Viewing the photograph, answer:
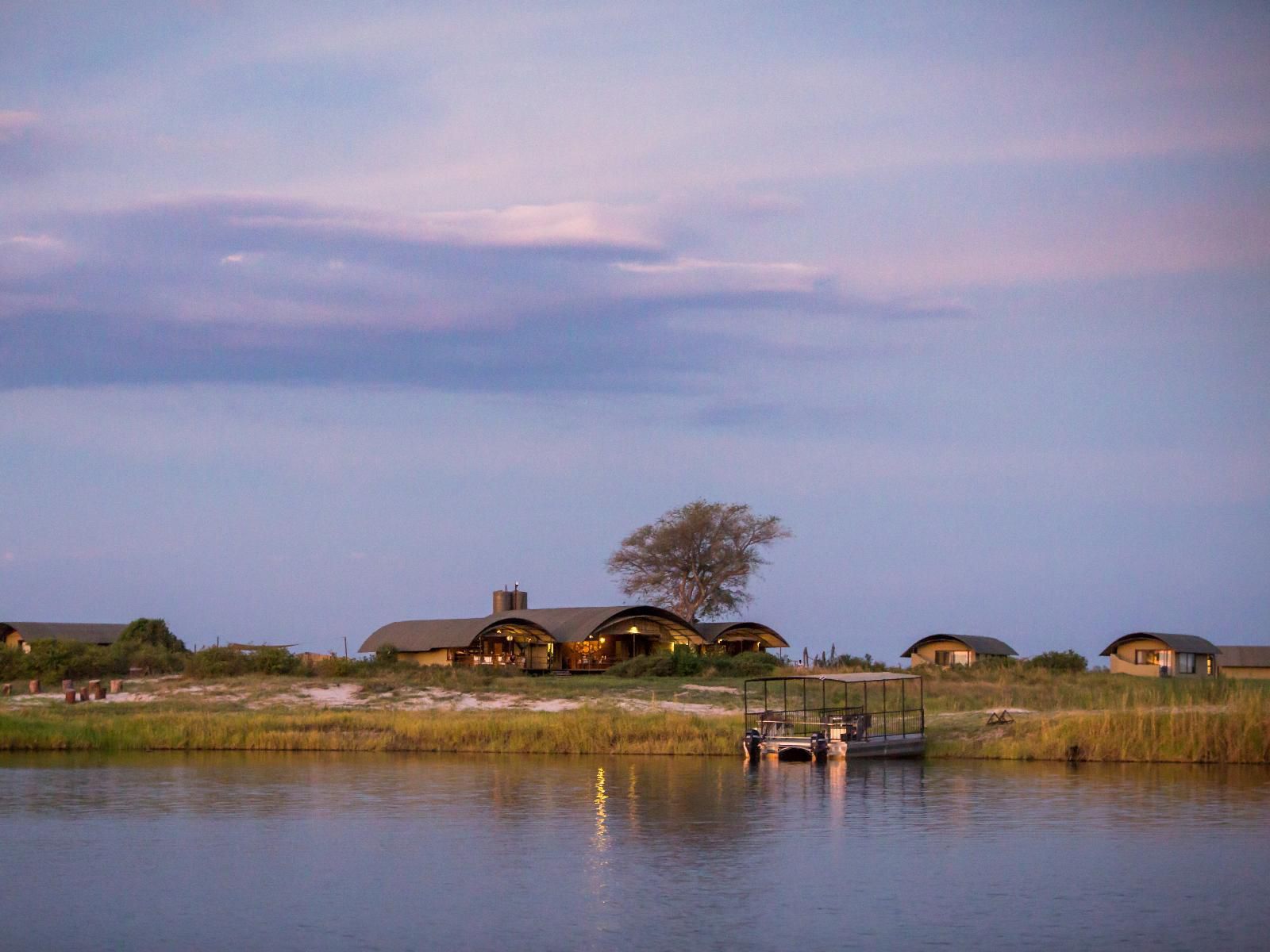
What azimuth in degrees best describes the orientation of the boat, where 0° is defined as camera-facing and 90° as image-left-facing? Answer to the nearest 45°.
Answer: approximately 225°
